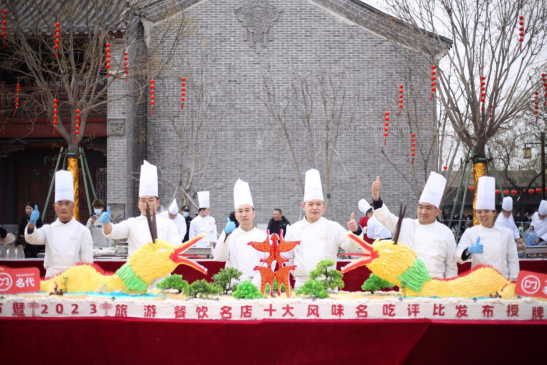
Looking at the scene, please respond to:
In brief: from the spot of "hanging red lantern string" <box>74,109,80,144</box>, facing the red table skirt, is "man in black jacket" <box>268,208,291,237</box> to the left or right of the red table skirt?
left

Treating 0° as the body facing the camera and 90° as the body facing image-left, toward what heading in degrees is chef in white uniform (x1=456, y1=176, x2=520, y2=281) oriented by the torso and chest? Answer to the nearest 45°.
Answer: approximately 0°

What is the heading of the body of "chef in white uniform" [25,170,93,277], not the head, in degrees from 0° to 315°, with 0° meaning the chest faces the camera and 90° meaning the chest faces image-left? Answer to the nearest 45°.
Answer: approximately 0°

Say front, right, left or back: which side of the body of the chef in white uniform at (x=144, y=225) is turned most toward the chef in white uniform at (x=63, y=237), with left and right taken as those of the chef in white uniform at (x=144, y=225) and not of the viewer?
right

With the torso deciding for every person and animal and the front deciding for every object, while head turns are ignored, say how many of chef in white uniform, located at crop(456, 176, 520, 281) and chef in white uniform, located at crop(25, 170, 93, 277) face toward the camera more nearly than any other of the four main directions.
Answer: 2

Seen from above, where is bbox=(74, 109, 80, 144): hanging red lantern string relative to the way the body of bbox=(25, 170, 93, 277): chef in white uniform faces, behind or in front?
behind
